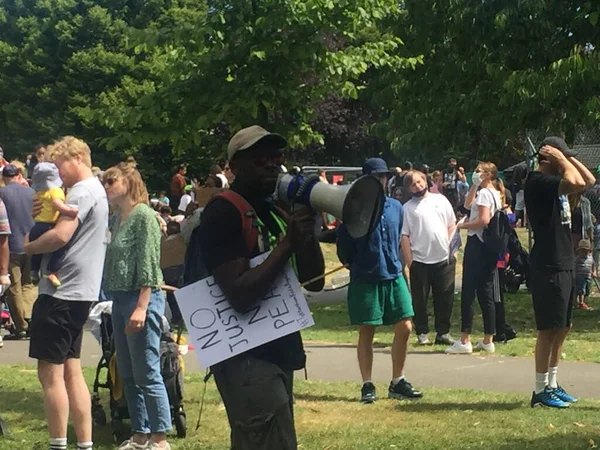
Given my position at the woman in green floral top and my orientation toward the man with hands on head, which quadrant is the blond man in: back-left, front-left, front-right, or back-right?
back-right

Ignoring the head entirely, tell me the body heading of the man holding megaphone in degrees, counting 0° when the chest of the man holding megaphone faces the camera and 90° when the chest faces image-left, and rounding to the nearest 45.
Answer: approximately 315°

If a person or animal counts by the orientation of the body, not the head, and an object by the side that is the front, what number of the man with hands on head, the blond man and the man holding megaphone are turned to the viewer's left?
1

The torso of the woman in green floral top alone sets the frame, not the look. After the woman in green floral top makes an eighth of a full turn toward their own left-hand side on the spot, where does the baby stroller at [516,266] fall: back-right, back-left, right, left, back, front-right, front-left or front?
back-left

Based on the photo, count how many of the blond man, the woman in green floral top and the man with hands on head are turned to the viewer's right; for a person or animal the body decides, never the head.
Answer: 1

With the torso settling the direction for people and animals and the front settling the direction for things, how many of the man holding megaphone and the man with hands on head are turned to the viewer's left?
0

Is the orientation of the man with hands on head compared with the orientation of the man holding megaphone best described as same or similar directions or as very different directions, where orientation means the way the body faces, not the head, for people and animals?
same or similar directions

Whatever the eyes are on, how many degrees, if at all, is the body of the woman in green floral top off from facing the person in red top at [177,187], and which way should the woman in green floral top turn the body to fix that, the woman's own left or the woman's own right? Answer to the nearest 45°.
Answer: approximately 135° to the woman's own right
